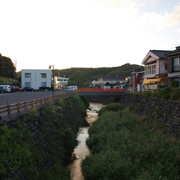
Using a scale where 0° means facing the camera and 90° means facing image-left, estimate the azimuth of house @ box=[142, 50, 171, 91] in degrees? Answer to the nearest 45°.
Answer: approximately 45°

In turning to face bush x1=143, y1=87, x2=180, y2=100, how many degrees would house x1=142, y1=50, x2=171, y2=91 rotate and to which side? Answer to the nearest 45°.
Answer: approximately 45° to its left

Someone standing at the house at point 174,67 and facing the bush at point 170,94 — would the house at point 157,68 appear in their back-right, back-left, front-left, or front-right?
back-right

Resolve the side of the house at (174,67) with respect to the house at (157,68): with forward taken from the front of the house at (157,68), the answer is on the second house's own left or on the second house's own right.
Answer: on the second house's own left

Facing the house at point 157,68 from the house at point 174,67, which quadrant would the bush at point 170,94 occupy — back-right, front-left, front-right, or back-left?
back-left
